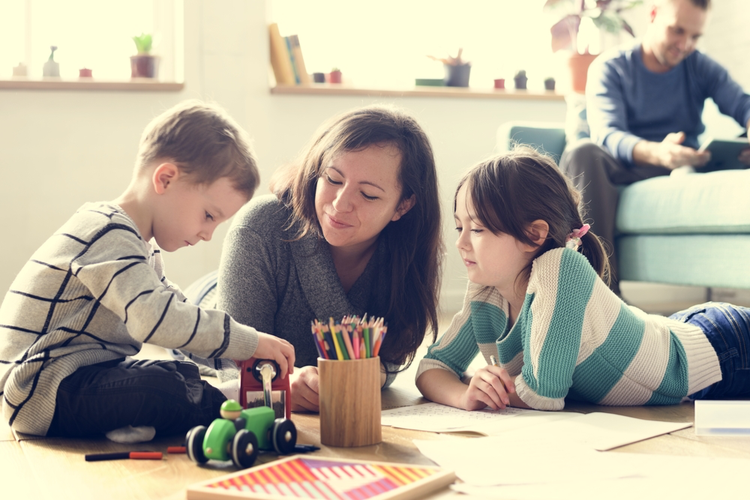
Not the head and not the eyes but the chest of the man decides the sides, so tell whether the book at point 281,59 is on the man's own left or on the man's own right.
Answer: on the man's own right

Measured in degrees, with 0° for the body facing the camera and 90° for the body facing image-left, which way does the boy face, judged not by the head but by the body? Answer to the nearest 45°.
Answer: approximately 270°

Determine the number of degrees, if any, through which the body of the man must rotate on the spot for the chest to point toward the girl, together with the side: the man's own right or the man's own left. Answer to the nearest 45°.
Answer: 0° — they already face them

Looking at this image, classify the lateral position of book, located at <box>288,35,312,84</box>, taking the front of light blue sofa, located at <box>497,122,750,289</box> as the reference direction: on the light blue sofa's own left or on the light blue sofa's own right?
on the light blue sofa's own right

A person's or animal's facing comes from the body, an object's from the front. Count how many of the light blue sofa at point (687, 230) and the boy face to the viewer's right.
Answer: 1

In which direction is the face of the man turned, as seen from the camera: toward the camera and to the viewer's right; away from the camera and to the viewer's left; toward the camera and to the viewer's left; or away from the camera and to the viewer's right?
toward the camera and to the viewer's right

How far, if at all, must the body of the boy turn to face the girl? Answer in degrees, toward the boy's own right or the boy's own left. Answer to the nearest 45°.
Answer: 0° — they already face them

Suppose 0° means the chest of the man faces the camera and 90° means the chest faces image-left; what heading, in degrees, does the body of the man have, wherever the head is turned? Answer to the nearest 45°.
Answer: approximately 0°
